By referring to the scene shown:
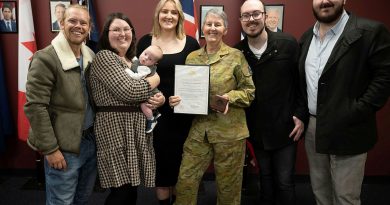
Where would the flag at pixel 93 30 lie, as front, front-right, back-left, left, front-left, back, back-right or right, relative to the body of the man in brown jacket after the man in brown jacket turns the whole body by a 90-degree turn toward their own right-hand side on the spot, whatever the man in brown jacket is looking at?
back-right

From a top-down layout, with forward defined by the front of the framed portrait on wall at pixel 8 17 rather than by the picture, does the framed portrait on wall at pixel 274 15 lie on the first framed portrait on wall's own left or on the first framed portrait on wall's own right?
on the first framed portrait on wall's own left

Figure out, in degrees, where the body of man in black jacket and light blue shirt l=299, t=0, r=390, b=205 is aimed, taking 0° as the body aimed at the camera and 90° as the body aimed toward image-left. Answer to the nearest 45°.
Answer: approximately 45°

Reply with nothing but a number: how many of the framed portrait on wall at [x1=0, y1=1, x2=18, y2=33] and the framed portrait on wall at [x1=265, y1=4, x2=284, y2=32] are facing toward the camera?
2

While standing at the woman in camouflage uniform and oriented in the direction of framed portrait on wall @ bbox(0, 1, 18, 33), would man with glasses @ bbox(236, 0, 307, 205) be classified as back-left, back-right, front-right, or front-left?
back-right

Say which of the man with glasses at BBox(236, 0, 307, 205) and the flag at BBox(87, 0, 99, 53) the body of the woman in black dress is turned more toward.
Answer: the man with glasses

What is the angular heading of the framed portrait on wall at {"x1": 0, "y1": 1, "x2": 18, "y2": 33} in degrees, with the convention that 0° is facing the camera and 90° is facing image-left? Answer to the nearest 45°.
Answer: approximately 0°

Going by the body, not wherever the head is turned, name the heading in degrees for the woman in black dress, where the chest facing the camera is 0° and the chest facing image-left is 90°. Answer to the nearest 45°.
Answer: approximately 0°

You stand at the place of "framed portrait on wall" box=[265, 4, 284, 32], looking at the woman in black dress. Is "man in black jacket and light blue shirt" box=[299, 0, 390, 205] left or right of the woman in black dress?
left
